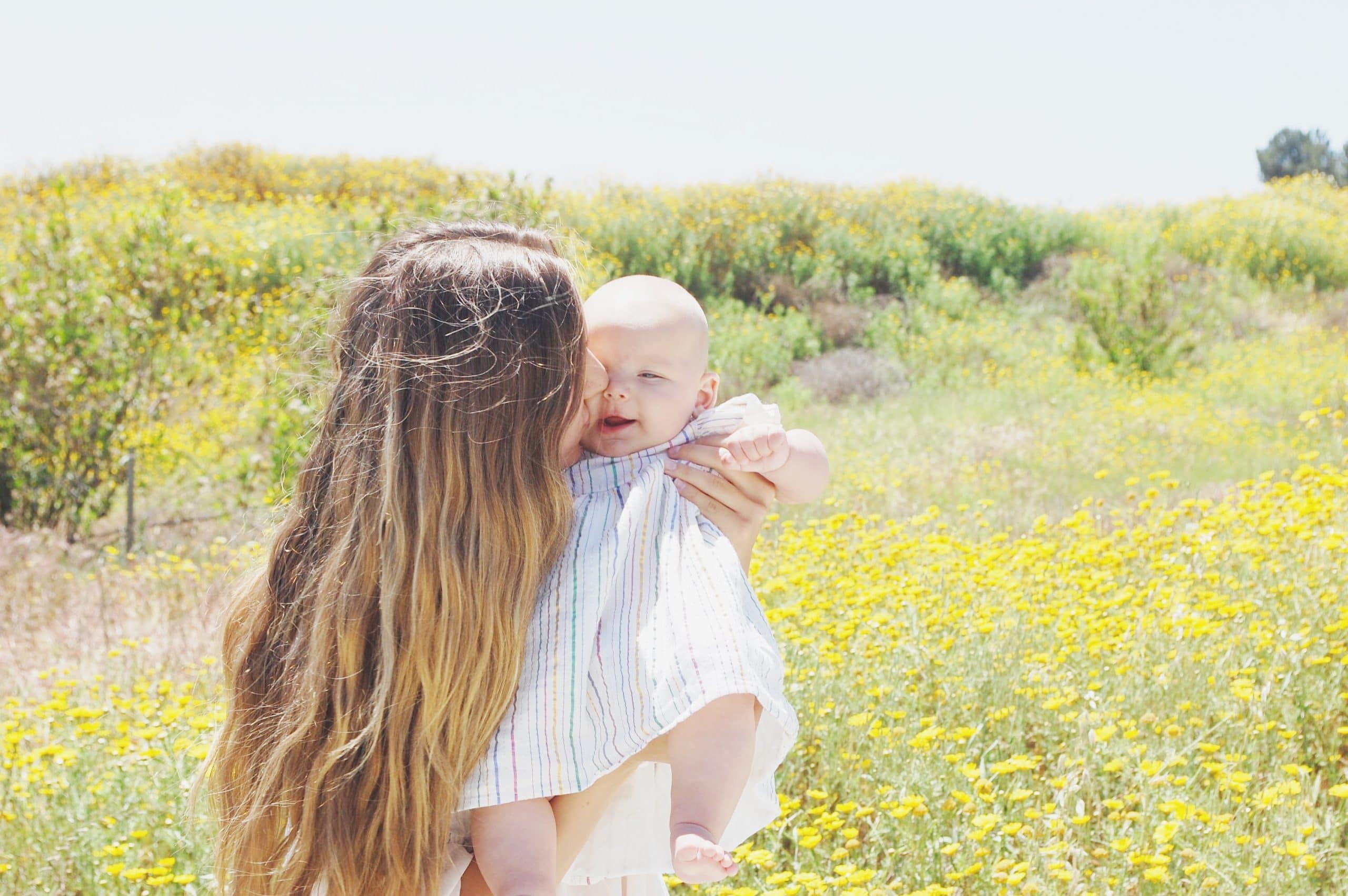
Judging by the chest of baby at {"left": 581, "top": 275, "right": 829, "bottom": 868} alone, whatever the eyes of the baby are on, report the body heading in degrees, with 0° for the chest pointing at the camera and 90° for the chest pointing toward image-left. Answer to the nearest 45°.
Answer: approximately 45°

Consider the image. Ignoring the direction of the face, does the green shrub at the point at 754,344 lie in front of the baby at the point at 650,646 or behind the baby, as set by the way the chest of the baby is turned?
behind

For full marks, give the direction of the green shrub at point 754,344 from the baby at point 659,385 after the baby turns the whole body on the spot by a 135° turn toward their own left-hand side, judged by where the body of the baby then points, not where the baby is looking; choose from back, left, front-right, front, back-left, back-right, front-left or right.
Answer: left

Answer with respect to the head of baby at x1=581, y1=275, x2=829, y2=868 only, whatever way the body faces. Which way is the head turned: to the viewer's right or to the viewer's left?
to the viewer's left

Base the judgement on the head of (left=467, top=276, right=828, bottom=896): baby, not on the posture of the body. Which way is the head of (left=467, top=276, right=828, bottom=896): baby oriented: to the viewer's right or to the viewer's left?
to the viewer's left
